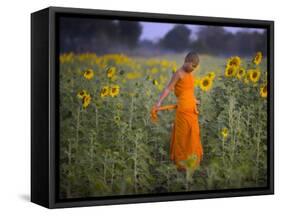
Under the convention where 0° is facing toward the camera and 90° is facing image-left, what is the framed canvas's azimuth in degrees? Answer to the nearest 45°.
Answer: approximately 315°
